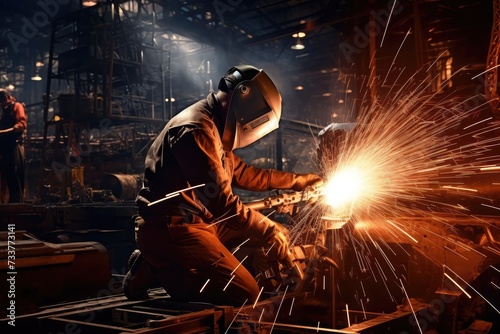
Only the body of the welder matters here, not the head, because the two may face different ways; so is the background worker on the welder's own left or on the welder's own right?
on the welder's own left

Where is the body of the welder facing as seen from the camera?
to the viewer's right
